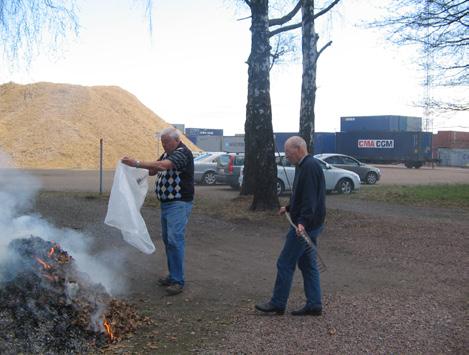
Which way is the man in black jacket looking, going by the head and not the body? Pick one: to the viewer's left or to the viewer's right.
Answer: to the viewer's left

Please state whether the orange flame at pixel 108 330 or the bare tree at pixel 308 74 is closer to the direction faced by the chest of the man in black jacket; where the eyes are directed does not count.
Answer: the orange flame

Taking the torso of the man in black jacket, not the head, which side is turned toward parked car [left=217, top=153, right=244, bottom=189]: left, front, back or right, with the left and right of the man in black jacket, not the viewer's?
right

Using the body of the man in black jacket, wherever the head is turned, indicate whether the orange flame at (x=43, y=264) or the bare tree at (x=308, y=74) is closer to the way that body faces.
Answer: the orange flame

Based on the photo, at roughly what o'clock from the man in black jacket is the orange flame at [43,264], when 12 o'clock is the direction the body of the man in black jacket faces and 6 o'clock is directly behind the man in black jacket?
The orange flame is roughly at 11 o'clock from the man in black jacket.

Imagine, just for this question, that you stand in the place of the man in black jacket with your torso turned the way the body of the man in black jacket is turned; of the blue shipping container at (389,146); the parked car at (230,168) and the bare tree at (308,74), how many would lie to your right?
3

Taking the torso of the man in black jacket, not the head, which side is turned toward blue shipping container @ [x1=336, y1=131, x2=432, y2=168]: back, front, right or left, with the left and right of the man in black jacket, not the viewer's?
right

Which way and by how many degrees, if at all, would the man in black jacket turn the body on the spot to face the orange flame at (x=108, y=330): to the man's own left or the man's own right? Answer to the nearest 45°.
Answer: approximately 45° to the man's own left

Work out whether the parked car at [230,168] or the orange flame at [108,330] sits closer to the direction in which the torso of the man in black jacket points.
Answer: the orange flame

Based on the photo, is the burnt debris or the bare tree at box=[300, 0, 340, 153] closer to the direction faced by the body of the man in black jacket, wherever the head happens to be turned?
the burnt debris

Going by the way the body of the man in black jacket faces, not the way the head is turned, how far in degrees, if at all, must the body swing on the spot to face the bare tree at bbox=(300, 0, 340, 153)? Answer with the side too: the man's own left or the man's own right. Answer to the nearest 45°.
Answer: approximately 90° to the man's own right

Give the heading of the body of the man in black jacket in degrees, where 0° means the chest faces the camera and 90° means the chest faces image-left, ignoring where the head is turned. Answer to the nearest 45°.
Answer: approximately 90°

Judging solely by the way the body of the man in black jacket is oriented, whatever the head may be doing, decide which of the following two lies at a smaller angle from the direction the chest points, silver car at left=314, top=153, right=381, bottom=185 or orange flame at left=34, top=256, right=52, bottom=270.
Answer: the orange flame

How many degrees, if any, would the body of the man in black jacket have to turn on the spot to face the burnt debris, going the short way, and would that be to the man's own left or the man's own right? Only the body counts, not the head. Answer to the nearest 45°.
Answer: approximately 45° to the man's own left
